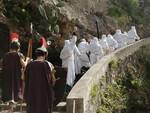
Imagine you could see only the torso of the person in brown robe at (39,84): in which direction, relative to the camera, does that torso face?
away from the camera

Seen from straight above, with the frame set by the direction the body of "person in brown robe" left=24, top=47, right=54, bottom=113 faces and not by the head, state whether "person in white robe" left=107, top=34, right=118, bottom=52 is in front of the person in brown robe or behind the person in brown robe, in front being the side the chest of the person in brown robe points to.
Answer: in front

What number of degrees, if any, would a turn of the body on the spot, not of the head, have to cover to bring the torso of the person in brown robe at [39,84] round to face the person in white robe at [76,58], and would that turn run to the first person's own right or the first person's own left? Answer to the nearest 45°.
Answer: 0° — they already face them

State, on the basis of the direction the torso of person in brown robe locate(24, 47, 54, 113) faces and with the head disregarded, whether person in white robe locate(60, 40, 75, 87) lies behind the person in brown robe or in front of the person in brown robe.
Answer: in front

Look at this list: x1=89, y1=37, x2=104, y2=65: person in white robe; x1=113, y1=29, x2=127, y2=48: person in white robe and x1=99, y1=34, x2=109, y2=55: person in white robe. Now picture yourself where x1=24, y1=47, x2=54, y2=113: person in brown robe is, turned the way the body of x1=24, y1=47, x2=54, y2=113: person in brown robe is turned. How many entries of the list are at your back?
0
